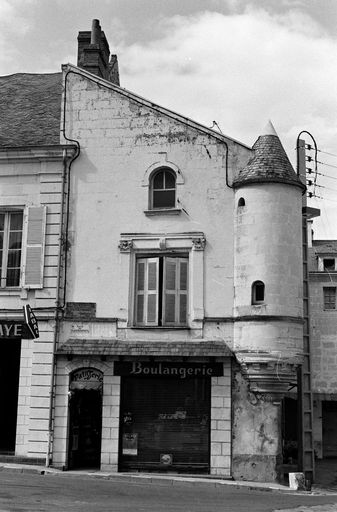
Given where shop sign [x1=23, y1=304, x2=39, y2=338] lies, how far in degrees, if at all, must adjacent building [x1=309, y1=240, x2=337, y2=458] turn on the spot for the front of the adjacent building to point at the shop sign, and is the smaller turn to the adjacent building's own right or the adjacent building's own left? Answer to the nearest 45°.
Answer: approximately 45° to the adjacent building's own right

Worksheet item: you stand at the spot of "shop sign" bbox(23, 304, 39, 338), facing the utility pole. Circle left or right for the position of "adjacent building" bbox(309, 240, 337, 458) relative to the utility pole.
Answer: left

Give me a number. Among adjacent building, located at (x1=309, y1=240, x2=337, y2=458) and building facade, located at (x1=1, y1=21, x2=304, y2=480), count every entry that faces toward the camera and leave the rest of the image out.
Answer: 2

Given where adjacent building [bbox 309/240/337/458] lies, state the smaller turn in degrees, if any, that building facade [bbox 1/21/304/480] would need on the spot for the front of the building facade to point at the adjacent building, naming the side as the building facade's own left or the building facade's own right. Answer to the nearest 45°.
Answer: approximately 135° to the building facade's own left

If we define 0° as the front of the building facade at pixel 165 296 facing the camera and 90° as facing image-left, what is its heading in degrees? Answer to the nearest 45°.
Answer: approximately 0°
